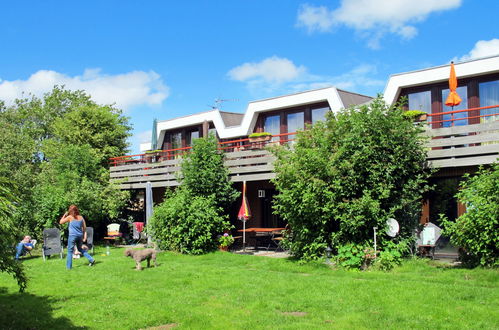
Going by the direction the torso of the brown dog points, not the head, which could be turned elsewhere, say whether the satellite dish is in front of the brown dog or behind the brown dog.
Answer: behind

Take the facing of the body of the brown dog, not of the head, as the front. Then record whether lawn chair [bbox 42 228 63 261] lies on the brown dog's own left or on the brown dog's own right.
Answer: on the brown dog's own right

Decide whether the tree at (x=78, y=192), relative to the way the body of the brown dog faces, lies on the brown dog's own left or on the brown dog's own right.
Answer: on the brown dog's own right

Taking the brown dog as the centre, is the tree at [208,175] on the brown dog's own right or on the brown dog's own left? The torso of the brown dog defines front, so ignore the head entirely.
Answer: on the brown dog's own right

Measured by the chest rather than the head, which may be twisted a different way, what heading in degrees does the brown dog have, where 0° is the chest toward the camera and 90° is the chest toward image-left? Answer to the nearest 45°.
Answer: approximately 90°

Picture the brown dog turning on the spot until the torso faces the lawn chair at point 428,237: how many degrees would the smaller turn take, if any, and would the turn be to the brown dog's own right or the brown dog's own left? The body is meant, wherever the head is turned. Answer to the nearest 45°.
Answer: approximately 180°

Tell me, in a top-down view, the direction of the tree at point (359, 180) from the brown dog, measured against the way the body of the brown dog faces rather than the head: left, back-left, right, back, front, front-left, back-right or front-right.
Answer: back
